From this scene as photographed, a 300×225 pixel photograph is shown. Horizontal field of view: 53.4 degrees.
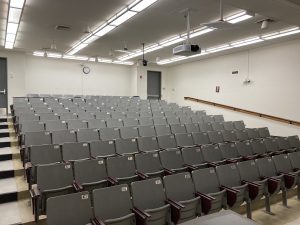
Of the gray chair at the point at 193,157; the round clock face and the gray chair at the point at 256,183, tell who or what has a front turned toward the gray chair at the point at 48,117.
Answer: the round clock face

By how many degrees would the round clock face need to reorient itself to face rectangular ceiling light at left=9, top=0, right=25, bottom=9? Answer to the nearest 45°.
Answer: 0° — it already faces it
